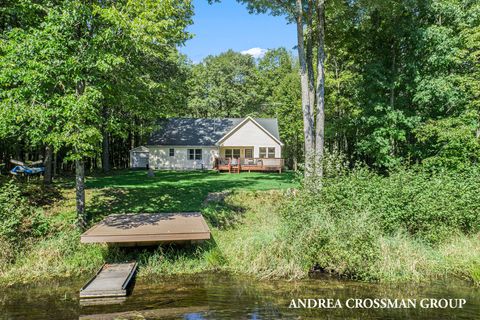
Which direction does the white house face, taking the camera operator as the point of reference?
facing the viewer

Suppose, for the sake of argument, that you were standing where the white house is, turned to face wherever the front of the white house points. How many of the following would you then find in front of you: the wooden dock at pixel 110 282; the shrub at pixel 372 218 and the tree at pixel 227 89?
2

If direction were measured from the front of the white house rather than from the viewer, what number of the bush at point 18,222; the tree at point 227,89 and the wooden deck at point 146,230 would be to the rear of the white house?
1

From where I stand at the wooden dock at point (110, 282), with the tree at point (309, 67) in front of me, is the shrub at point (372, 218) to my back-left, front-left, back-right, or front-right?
front-right

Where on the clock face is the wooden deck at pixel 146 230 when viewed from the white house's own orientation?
The wooden deck is roughly at 12 o'clock from the white house.

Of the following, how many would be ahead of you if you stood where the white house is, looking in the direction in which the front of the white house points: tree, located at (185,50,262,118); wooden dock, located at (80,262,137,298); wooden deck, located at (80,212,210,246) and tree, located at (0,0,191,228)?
3

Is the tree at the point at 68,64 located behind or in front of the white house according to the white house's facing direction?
in front

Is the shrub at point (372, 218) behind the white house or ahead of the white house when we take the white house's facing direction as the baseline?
ahead

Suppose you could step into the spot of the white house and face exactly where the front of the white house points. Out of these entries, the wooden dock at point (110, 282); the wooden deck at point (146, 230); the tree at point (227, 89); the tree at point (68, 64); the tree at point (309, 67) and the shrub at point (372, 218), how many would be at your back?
1

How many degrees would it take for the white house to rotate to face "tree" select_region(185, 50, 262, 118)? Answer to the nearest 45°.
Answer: approximately 180°

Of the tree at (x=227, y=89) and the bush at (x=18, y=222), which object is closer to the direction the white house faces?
the bush

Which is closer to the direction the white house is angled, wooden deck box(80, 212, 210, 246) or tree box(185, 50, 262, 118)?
the wooden deck
